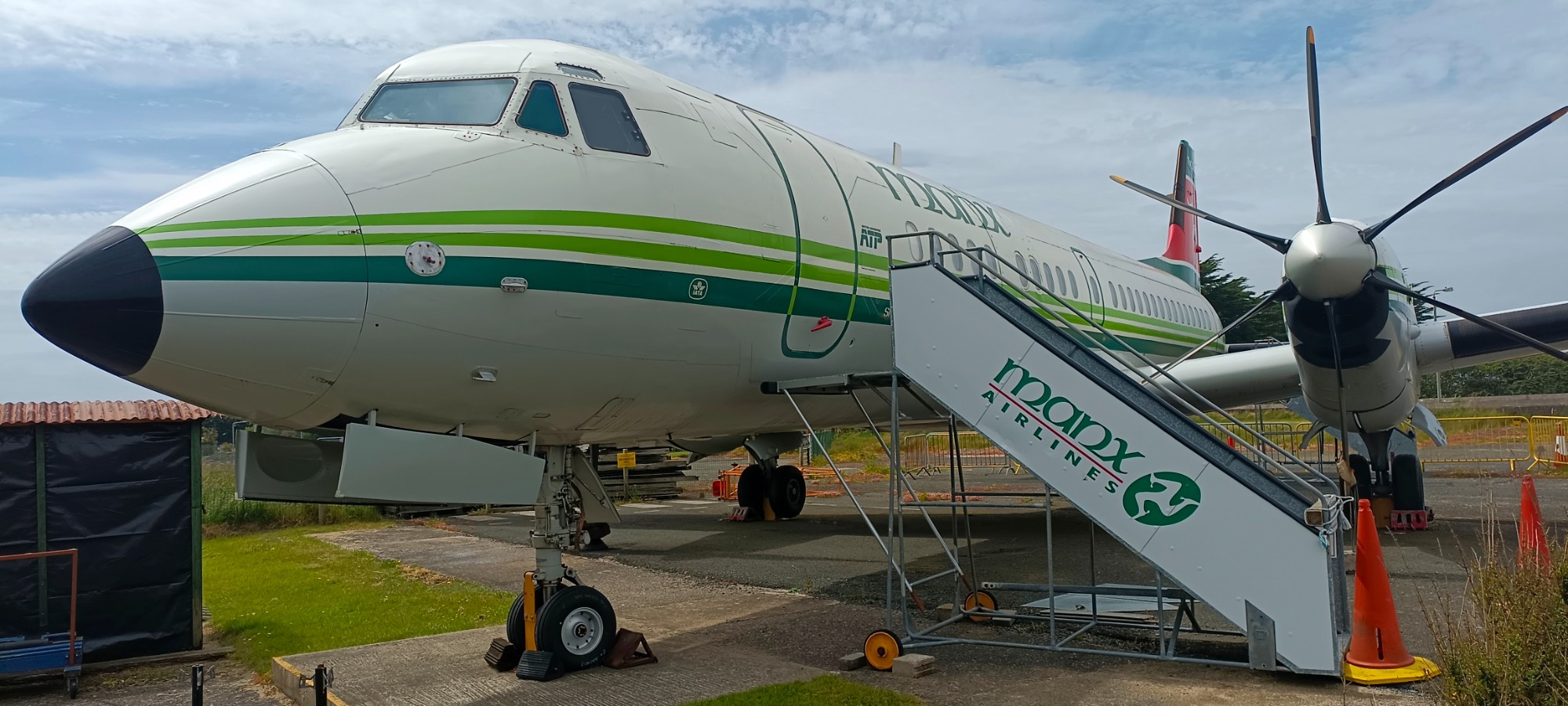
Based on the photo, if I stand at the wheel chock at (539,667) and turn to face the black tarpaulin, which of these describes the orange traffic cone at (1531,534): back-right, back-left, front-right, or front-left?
back-right

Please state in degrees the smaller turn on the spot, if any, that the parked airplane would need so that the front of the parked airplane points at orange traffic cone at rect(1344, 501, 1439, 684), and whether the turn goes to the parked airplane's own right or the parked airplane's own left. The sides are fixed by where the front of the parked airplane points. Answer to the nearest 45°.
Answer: approximately 135° to the parked airplane's own left

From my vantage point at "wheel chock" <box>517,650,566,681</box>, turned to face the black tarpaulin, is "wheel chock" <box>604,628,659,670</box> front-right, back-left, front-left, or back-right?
back-right

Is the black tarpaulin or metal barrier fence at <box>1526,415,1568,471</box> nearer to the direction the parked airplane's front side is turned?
the black tarpaulin

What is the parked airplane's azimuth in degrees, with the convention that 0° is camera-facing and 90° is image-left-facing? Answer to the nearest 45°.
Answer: approximately 45°

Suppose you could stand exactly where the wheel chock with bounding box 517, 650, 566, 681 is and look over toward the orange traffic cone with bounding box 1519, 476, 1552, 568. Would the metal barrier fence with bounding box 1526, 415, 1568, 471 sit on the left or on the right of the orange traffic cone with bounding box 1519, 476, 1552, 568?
left

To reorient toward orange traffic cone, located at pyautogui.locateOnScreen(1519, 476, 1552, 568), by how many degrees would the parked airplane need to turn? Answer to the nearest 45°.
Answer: approximately 135° to its left

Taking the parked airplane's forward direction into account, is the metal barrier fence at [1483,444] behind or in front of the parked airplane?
behind
